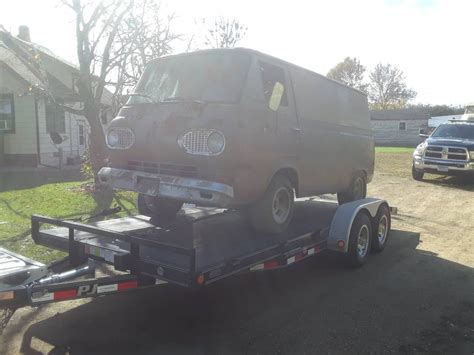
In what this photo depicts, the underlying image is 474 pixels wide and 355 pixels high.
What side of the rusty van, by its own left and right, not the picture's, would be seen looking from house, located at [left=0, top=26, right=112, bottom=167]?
right

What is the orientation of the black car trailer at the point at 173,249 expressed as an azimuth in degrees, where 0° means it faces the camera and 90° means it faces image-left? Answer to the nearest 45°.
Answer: approximately 45°

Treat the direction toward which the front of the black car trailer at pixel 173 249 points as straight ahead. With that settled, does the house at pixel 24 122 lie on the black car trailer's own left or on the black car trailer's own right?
on the black car trailer's own right

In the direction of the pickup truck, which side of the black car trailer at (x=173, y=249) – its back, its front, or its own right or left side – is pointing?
back

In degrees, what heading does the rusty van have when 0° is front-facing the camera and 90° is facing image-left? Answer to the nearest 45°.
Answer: approximately 45°
